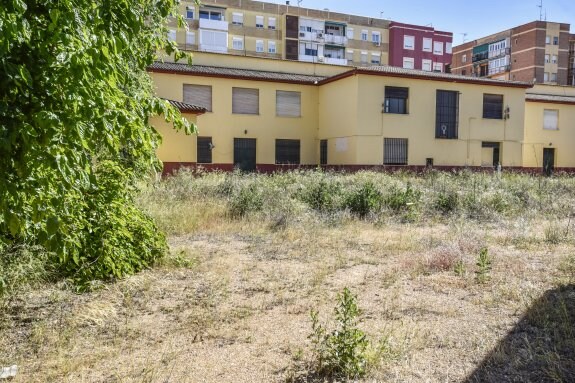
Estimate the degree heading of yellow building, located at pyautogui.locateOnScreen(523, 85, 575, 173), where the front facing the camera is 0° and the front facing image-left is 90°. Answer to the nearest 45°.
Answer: approximately 0°

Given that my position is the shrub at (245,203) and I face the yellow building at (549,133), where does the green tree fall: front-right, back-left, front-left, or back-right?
back-right

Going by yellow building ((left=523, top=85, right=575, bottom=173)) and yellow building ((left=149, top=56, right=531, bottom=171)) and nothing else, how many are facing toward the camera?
2

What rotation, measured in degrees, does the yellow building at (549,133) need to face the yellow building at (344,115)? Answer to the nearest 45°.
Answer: approximately 45° to its right

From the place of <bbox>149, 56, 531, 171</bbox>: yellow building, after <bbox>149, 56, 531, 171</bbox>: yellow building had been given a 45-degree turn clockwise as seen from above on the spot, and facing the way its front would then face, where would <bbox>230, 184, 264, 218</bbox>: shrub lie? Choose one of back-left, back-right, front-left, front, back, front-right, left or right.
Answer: front-left

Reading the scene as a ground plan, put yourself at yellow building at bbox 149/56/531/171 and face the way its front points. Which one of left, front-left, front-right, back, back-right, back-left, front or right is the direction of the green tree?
front

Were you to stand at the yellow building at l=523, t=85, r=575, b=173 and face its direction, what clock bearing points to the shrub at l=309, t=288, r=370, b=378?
The shrub is roughly at 12 o'clock from the yellow building.

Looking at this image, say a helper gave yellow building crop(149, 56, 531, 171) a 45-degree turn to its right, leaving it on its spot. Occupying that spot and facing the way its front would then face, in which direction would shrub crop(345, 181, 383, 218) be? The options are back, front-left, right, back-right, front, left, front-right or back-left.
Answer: front-left

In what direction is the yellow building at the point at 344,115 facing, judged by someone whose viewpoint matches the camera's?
facing the viewer

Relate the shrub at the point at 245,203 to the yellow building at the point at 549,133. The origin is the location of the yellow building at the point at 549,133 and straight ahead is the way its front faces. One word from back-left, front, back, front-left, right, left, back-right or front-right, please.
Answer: front
